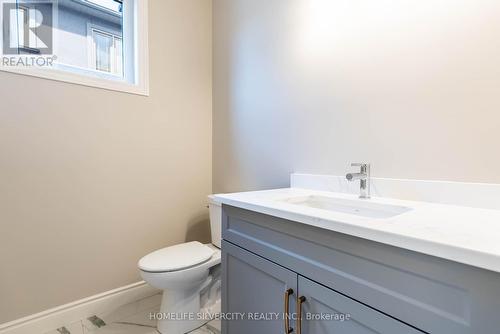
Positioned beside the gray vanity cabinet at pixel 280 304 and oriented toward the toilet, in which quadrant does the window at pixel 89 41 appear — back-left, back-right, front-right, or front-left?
front-left

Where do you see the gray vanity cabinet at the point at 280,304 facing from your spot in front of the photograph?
facing the viewer and to the left of the viewer

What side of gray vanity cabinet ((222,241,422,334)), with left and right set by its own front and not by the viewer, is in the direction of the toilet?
right
